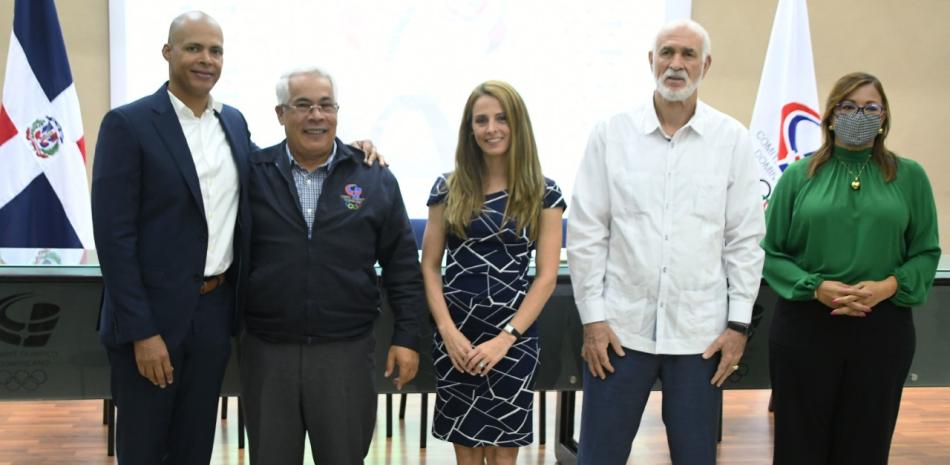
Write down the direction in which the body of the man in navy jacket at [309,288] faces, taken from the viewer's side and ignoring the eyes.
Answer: toward the camera

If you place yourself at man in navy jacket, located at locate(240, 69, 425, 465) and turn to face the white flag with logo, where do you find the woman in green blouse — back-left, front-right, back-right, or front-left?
front-right

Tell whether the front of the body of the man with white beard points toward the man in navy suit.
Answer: no

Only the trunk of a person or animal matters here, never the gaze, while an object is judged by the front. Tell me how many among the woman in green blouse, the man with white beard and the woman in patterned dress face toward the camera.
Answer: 3

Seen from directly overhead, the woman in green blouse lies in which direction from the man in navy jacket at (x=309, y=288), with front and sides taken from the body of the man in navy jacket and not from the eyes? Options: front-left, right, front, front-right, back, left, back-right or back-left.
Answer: left

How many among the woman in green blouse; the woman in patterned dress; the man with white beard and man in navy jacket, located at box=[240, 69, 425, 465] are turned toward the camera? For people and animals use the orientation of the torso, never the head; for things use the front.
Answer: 4

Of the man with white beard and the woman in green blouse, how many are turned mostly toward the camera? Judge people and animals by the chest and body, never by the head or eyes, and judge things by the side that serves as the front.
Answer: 2

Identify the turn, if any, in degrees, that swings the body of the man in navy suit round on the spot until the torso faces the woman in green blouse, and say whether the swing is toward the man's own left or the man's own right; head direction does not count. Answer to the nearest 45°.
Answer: approximately 45° to the man's own left

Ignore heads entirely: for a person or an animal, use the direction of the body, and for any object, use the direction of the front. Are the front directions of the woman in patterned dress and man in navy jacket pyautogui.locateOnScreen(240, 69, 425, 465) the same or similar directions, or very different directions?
same or similar directions

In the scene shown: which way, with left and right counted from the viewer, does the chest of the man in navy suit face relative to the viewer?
facing the viewer and to the right of the viewer

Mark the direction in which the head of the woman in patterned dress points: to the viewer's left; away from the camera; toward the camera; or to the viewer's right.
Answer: toward the camera

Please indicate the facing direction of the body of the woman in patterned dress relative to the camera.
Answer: toward the camera

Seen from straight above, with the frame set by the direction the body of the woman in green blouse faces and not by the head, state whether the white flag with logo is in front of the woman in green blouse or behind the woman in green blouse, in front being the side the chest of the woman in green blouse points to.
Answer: behind

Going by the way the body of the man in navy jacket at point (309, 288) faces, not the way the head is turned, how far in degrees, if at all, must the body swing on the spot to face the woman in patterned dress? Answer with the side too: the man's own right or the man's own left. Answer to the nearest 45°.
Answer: approximately 90° to the man's own left
